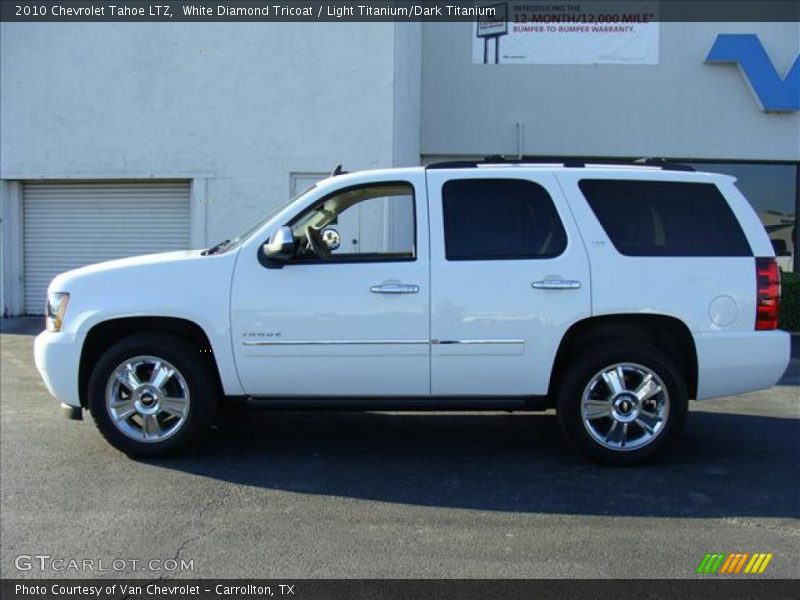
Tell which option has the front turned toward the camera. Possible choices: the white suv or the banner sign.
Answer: the banner sign

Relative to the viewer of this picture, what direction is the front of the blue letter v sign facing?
facing the viewer

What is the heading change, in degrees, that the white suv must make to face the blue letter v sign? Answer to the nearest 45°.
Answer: approximately 135° to its right

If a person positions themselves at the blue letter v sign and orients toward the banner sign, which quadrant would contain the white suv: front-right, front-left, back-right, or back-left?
front-left

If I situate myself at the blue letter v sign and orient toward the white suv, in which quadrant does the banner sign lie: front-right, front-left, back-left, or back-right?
front-right

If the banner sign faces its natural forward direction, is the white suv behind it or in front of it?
in front

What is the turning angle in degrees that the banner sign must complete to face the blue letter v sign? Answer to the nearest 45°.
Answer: approximately 90° to its left

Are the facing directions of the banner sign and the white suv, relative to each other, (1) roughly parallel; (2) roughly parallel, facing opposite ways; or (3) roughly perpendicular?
roughly perpendicular

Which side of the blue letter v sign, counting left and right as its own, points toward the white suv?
front

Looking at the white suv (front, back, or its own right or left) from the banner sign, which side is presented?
right

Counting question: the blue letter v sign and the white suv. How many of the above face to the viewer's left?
1

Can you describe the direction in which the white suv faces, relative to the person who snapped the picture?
facing to the left of the viewer

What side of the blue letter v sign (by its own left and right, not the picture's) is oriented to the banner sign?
right

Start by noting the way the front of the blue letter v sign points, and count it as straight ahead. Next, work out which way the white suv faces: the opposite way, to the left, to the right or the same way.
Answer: to the right

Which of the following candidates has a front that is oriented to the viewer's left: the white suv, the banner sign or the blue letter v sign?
the white suv

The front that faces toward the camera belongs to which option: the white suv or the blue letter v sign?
the blue letter v sign
